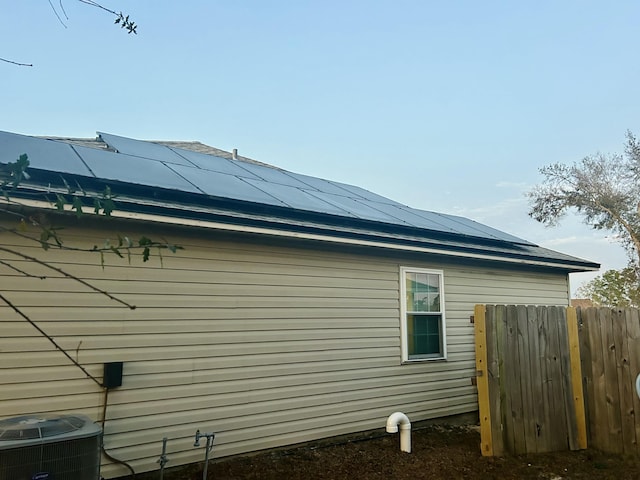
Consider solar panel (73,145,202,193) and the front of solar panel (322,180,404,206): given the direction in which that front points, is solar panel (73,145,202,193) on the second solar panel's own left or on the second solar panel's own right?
on the second solar panel's own right

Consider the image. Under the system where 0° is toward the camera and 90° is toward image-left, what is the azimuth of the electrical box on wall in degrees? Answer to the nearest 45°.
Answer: approximately 0°

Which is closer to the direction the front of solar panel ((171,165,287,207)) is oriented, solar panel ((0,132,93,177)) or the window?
the window

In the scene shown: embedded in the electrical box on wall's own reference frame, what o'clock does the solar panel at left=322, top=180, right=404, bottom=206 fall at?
The solar panel is roughly at 8 o'clock from the electrical box on wall.

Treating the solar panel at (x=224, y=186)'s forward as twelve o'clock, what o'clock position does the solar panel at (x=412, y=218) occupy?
the solar panel at (x=412, y=218) is roughly at 10 o'clock from the solar panel at (x=224, y=186).

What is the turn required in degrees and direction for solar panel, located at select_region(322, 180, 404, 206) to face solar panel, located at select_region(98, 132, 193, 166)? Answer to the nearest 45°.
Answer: approximately 90° to its right

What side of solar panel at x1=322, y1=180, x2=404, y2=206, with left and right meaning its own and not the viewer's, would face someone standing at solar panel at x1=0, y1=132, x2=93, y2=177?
right

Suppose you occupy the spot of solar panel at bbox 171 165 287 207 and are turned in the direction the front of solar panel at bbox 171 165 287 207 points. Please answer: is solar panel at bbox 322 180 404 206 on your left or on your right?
on your left

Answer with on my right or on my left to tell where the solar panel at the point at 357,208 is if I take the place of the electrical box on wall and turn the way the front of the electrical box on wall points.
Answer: on my left
